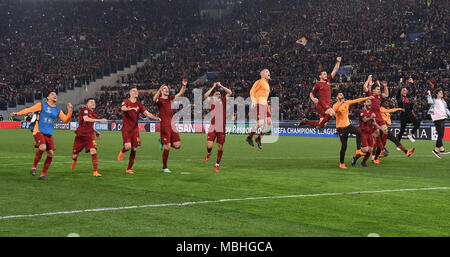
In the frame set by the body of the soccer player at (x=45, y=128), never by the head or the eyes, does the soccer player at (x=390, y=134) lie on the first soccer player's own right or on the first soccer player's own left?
on the first soccer player's own left

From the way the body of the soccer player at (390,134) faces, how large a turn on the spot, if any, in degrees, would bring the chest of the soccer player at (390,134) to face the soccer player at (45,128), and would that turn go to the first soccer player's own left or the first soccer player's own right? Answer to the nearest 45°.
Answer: approximately 135° to the first soccer player's own right

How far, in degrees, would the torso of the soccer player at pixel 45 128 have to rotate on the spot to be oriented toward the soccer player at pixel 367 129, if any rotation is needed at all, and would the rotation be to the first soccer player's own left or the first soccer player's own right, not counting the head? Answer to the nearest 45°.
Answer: approximately 45° to the first soccer player's own left

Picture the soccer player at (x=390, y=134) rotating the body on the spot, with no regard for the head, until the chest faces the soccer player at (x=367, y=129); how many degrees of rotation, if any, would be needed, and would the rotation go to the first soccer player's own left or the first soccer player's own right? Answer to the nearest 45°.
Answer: approximately 90° to the first soccer player's own right

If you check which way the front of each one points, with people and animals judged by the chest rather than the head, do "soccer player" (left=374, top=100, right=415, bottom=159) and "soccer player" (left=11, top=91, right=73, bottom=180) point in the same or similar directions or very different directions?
same or similar directions

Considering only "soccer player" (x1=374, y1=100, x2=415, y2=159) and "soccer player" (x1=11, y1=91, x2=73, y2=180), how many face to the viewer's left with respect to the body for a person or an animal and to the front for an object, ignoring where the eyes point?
0

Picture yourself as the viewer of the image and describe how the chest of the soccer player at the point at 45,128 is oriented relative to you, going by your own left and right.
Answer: facing the viewer and to the right of the viewer

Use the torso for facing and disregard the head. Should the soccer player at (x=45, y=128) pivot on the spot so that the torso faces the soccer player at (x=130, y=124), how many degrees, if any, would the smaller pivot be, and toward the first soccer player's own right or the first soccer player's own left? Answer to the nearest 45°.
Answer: approximately 45° to the first soccer player's own left
